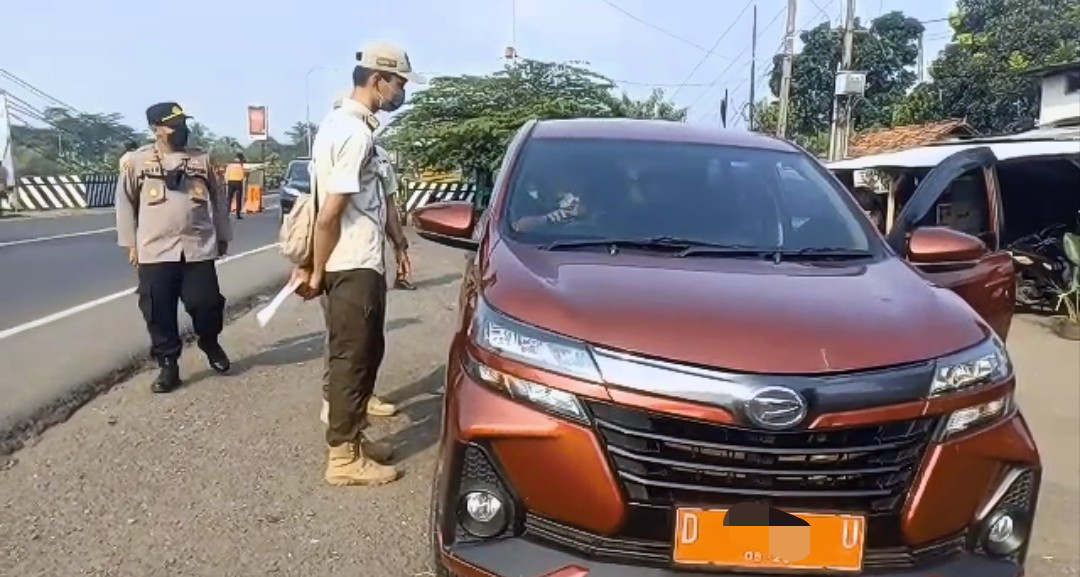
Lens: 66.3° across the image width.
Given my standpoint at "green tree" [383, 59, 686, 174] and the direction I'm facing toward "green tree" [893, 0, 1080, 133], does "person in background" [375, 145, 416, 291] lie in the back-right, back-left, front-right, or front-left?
back-right

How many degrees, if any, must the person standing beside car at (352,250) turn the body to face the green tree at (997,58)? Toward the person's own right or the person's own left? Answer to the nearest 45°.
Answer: approximately 45° to the person's own left

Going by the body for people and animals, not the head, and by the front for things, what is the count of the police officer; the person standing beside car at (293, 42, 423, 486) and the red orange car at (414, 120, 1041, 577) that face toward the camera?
2

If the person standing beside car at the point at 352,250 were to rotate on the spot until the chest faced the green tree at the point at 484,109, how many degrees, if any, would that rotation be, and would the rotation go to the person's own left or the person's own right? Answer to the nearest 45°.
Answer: approximately 90° to the person's own left

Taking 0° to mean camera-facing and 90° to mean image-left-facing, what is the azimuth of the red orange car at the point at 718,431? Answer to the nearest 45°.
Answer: approximately 0°

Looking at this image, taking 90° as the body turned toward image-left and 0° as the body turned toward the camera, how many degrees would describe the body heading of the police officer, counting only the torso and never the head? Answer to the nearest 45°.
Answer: approximately 0°

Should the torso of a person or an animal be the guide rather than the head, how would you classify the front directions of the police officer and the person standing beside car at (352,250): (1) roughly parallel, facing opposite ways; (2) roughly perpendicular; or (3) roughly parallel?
roughly perpendicular

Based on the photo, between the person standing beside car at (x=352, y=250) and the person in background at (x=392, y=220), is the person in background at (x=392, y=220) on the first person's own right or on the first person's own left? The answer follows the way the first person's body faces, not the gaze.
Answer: on the first person's own left

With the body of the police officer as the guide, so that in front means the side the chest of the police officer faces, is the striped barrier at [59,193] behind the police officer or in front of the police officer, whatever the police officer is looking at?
behind

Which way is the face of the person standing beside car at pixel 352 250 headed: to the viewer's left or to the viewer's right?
to the viewer's right

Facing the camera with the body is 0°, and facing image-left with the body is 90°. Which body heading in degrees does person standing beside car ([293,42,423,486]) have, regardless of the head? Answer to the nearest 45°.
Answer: approximately 270°
